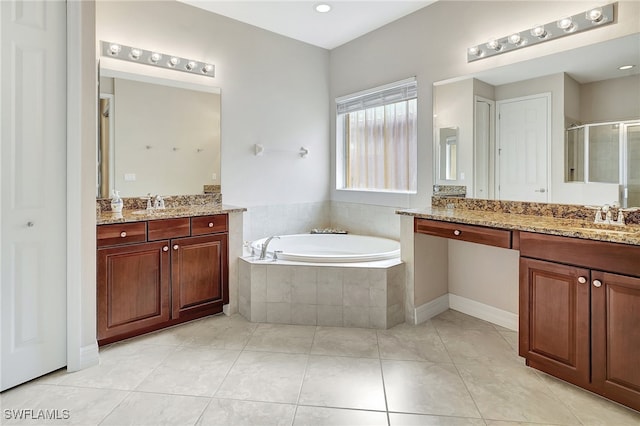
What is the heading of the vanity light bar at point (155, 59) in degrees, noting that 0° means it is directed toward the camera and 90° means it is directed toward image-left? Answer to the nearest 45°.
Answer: approximately 315°

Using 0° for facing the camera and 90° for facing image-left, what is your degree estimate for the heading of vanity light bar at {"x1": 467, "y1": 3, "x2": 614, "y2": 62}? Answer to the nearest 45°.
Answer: approximately 45°

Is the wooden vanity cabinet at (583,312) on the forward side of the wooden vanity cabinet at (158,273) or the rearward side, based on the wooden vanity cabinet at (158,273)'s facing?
on the forward side

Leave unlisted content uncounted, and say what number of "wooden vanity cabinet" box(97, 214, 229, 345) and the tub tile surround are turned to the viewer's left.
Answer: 0

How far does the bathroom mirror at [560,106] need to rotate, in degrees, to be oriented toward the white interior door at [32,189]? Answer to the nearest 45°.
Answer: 0° — it already faces it

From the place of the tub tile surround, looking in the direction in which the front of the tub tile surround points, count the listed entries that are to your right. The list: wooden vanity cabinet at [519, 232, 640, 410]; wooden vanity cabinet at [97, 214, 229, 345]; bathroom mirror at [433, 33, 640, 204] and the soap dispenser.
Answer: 2

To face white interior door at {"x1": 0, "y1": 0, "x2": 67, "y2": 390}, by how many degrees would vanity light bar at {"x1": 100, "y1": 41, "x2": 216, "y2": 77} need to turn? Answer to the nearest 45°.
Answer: approximately 90° to its right
